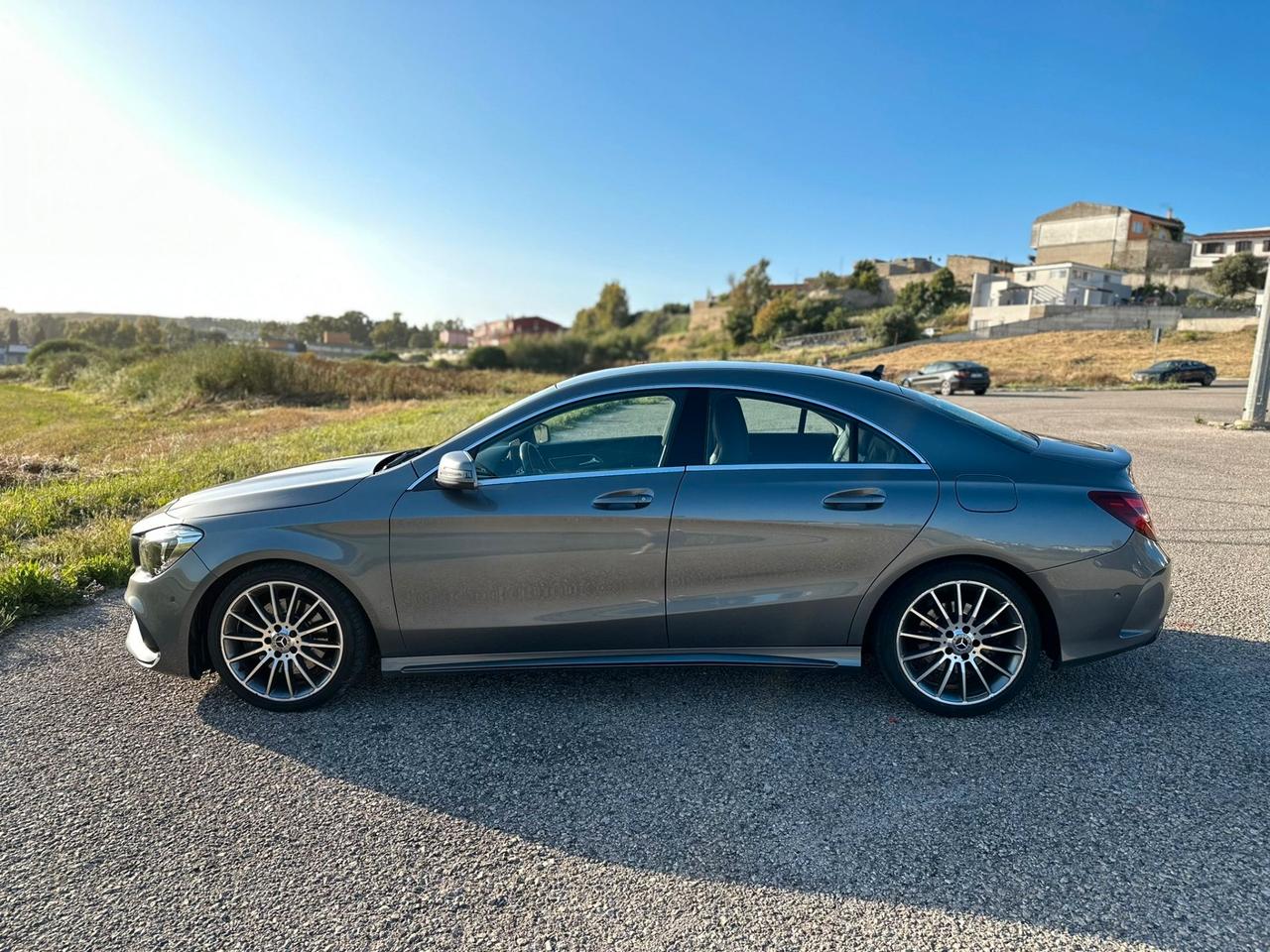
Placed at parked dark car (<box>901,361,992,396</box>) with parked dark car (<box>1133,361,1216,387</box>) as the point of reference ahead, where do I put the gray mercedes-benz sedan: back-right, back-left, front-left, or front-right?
back-right

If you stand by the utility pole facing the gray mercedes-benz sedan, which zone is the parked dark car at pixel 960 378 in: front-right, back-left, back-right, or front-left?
back-right

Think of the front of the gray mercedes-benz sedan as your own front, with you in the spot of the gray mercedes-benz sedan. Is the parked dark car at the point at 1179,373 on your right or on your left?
on your right

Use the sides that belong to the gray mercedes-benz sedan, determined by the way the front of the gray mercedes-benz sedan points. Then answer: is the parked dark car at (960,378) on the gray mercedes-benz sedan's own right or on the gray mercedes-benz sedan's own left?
on the gray mercedes-benz sedan's own right

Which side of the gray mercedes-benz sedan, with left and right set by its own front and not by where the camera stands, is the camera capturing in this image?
left

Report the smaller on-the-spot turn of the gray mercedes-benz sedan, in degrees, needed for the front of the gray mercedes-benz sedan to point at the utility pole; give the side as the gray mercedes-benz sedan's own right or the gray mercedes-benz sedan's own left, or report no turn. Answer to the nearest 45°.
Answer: approximately 135° to the gray mercedes-benz sedan's own right
